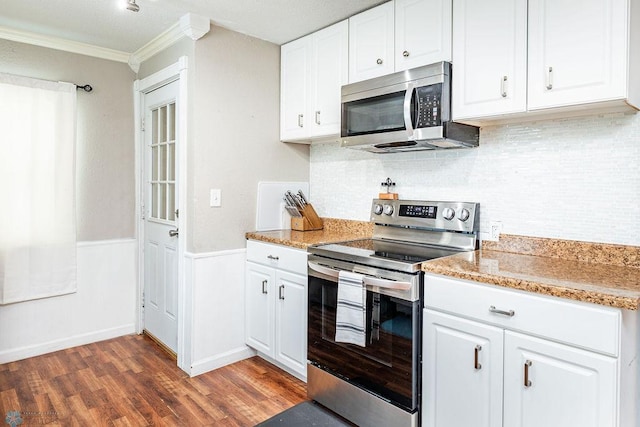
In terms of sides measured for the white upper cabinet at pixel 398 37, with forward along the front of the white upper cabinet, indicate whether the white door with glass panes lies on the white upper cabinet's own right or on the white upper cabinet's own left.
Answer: on the white upper cabinet's own right

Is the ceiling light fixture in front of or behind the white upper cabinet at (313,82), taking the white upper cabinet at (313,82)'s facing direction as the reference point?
in front

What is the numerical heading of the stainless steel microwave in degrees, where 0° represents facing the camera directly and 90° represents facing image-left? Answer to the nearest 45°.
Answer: approximately 45°

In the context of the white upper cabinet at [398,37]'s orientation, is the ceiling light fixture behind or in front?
in front

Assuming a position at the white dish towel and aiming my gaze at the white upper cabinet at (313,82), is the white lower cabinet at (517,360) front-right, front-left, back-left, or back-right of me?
back-right

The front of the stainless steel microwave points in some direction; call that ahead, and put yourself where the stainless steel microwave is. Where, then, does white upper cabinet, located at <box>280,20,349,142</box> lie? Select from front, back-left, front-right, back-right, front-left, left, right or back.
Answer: right

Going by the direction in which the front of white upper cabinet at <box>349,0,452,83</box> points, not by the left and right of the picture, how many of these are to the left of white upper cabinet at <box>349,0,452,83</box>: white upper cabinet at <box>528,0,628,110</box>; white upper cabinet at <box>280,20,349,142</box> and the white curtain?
1

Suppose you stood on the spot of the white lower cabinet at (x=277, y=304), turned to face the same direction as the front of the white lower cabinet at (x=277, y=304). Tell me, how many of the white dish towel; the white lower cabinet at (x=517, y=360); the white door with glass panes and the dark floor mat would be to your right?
1

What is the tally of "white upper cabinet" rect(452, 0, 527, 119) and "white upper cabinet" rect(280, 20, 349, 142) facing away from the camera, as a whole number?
0

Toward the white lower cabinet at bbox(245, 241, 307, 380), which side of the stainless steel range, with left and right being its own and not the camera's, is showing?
right
